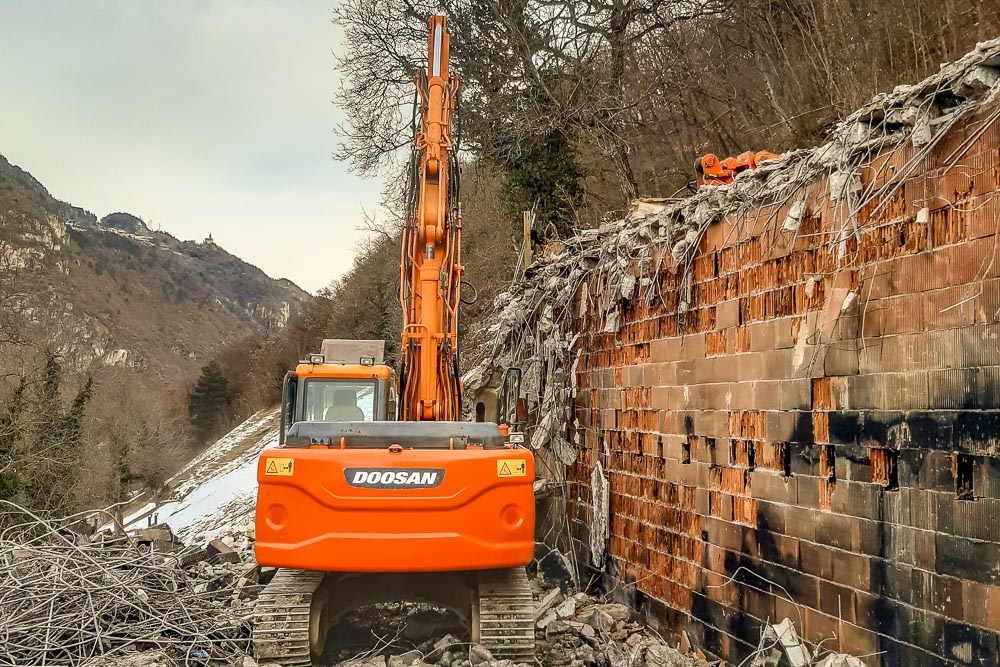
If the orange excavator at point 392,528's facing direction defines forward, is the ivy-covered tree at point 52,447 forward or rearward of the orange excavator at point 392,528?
forward

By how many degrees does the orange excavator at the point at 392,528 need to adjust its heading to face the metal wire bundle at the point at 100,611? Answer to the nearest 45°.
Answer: approximately 135° to its left

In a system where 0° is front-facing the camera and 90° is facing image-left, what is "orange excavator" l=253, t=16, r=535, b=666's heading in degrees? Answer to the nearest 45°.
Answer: approximately 180°

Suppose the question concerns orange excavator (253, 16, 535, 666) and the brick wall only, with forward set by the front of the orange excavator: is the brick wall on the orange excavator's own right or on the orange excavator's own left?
on the orange excavator's own right
